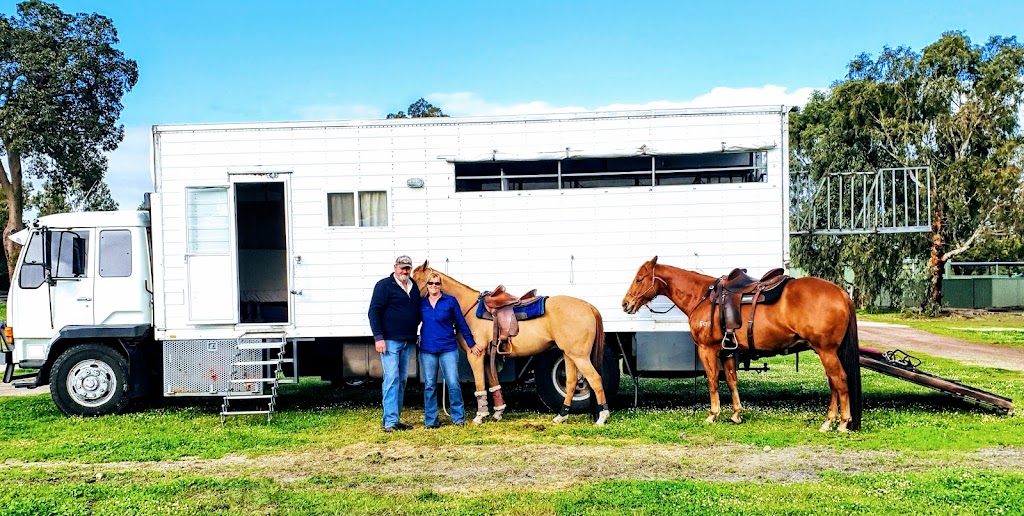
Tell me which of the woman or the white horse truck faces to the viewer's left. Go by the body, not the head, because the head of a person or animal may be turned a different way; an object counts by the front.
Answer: the white horse truck

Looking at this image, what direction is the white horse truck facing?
to the viewer's left

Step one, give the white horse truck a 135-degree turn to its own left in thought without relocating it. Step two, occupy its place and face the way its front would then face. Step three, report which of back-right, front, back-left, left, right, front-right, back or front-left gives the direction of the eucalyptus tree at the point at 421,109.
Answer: back-left

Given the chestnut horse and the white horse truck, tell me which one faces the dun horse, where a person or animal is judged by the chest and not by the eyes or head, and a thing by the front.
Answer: the chestnut horse

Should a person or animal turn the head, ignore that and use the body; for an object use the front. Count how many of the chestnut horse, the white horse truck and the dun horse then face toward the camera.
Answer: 0

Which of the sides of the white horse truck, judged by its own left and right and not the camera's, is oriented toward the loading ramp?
back

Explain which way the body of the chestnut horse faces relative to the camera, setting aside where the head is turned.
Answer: to the viewer's left

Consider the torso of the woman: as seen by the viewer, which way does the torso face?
toward the camera

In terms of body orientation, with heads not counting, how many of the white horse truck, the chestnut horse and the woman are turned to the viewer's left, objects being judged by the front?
2

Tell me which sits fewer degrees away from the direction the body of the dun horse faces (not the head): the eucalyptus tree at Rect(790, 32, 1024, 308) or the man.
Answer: the man

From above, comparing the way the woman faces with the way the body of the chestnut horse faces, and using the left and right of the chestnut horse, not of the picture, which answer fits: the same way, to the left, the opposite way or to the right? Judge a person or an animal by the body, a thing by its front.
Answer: to the left

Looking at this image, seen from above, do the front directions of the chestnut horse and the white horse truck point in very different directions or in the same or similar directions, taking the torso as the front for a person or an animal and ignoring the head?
same or similar directions

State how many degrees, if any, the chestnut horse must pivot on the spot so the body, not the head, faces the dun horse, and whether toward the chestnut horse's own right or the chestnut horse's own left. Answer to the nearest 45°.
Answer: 0° — it already faces it

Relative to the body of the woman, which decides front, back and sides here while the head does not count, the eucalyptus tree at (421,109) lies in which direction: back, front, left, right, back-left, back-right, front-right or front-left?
back

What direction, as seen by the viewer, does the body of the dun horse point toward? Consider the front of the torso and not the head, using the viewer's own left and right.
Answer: facing to the left of the viewer

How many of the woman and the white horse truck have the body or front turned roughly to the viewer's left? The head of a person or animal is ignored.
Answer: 1
